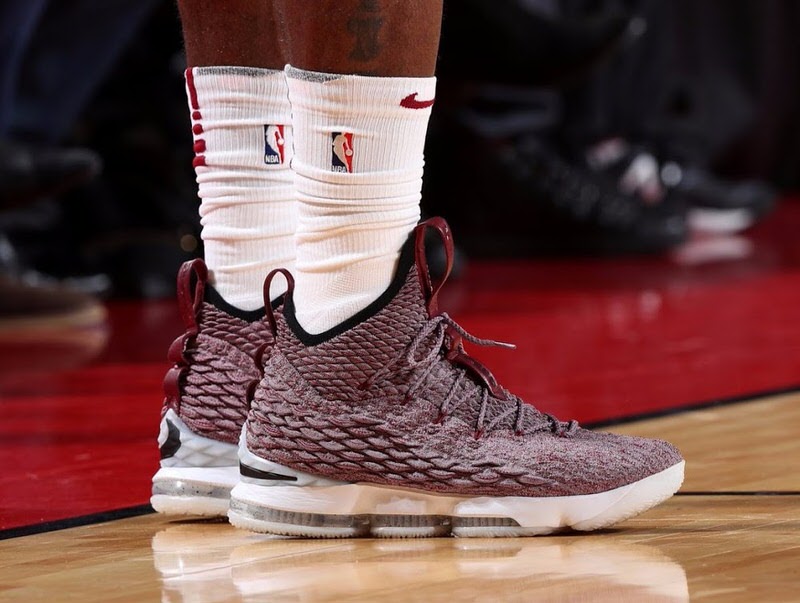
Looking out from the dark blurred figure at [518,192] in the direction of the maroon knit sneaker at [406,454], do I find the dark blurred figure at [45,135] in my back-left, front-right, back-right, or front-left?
front-right

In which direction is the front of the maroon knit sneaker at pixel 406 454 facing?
to the viewer's right
